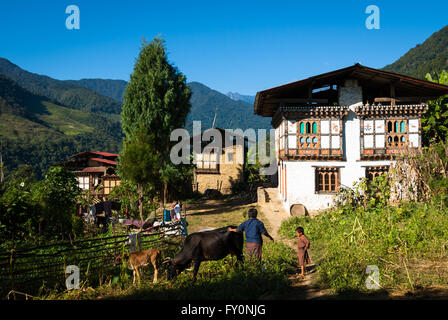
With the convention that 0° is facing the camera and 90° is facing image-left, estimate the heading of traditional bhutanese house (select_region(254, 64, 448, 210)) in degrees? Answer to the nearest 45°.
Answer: approximately 0°

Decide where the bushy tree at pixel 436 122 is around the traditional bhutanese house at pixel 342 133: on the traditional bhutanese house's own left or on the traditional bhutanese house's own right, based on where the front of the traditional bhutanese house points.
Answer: on the traditional bhutanese house's own left

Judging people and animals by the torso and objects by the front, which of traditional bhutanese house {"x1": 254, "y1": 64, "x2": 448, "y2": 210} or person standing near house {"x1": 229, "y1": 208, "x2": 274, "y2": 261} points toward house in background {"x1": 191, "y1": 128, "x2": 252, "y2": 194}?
the person standing near house

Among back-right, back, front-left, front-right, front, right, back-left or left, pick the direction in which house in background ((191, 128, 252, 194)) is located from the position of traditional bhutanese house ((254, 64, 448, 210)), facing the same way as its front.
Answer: back-right

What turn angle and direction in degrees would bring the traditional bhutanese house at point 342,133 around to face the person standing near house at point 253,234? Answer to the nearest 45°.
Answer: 0° — it already faces them

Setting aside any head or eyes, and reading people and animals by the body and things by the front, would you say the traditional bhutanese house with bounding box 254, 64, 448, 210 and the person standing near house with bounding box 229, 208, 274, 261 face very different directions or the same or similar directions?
very different directions

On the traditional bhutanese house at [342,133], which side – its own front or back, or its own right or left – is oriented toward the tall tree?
right

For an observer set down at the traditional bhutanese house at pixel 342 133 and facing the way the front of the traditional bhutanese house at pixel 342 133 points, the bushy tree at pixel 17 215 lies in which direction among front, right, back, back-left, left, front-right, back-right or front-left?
front-right
